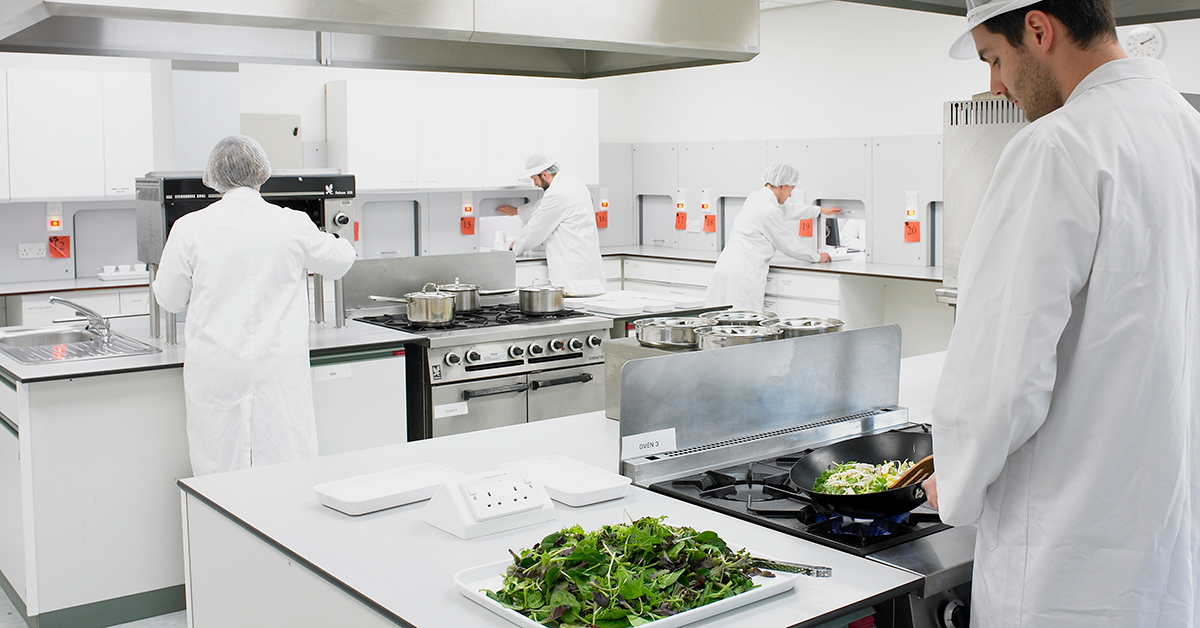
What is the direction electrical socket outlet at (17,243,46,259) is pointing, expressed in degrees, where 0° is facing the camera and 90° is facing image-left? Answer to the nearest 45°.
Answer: approximately 0°

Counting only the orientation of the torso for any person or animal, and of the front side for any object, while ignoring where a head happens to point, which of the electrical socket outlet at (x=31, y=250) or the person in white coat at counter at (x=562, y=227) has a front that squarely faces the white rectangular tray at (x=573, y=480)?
the electrical socket outlet

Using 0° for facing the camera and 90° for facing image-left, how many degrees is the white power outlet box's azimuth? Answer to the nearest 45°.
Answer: approximately 315°

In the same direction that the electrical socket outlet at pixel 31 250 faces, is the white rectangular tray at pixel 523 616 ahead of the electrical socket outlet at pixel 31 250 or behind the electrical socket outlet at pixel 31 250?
ahead

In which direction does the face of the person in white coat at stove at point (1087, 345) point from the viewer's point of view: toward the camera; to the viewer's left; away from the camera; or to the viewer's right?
to the viewer's left

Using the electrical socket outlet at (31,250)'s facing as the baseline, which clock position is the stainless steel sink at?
The stainless steel sink is roughly at 12 o'clock from the electrical socket outlet.

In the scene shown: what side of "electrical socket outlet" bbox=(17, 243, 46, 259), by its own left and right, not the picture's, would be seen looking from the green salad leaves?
front

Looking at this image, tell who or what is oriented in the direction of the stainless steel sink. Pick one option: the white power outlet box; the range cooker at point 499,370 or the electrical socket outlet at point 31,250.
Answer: the electrical socket outlet

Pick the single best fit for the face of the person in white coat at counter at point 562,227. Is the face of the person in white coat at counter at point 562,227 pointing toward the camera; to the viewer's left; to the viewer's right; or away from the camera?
to the viewer's left

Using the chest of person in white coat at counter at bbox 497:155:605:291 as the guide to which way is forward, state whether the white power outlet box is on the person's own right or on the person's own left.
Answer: on the person's own left

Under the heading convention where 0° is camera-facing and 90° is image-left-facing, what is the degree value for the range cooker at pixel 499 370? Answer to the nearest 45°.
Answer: approximately 315°

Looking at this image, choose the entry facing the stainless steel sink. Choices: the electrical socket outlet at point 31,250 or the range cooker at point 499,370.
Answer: the electrical socket outlet
